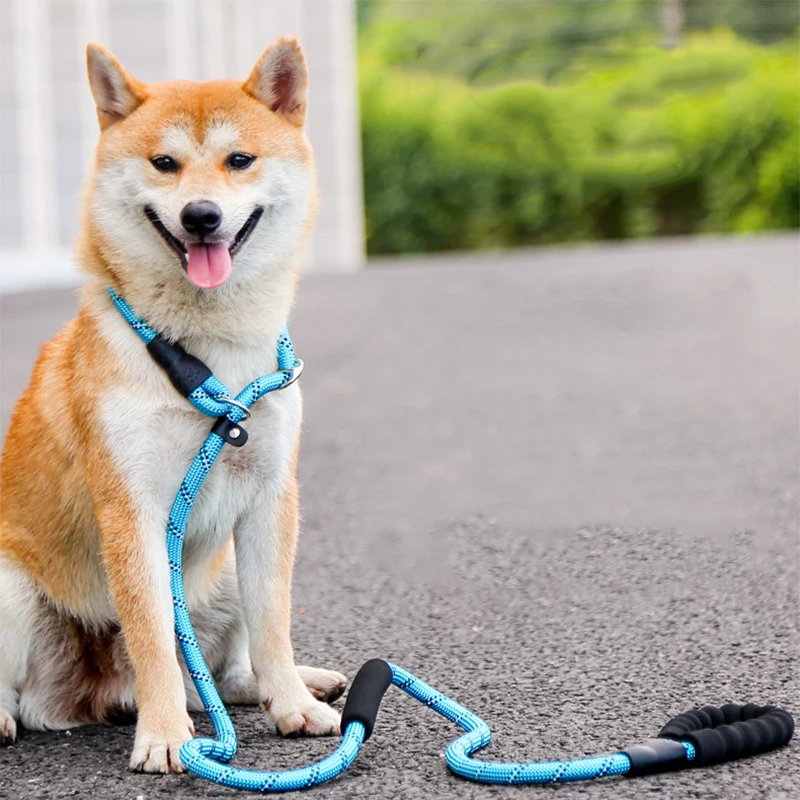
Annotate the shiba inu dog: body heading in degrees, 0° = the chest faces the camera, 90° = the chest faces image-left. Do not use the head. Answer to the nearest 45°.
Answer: approximately 315°

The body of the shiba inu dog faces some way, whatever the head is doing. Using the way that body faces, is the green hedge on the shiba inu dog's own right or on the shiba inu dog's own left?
on the shiba inu dog's own left
